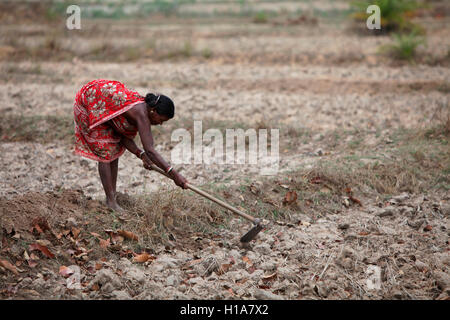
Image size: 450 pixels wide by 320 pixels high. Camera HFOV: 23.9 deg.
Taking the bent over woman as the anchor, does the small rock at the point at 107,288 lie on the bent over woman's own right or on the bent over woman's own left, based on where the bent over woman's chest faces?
on the bent over woman's own right

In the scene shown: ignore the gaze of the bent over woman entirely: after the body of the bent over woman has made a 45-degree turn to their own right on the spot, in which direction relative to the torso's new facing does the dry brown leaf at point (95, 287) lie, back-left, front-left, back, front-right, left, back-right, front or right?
front-right

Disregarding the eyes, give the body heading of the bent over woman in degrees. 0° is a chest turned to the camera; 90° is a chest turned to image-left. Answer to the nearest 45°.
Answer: approximately 270°

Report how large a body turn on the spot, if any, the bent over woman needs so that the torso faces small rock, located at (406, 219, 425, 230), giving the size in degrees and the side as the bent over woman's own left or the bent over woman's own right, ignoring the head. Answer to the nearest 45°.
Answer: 0° — they already face it
